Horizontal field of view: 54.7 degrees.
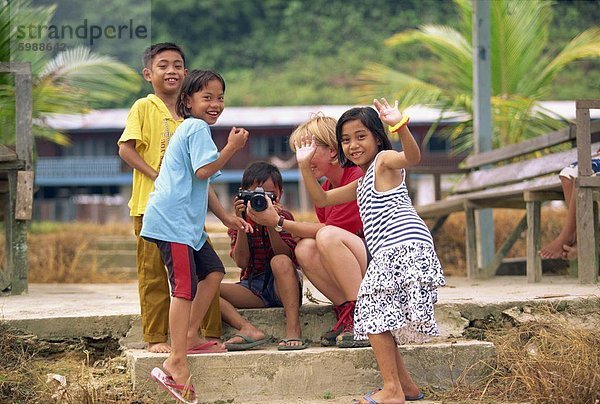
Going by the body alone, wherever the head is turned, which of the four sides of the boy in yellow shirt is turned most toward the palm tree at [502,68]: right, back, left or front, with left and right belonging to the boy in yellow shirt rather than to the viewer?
left

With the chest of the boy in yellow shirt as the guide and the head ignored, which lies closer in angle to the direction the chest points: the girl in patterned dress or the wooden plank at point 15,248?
the girl in patterned dress

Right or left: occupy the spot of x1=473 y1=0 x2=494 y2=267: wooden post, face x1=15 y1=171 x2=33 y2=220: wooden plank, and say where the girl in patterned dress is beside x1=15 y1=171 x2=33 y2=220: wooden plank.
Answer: left

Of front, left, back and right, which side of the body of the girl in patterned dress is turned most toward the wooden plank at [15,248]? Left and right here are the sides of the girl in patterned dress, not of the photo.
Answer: right

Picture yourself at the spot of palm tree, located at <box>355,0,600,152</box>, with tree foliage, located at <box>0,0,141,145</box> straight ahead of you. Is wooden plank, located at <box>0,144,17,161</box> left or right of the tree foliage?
left

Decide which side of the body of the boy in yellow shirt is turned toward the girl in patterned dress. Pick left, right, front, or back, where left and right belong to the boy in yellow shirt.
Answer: front

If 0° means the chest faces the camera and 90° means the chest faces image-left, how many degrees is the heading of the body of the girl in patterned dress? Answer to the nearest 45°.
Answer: approximately 45°

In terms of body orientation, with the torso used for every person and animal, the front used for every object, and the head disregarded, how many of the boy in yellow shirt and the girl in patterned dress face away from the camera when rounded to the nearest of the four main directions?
0

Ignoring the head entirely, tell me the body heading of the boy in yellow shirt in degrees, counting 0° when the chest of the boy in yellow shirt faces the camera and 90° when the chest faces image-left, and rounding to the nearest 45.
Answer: approximately 315°

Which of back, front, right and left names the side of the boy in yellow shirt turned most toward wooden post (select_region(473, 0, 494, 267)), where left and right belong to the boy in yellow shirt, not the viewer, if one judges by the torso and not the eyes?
left
